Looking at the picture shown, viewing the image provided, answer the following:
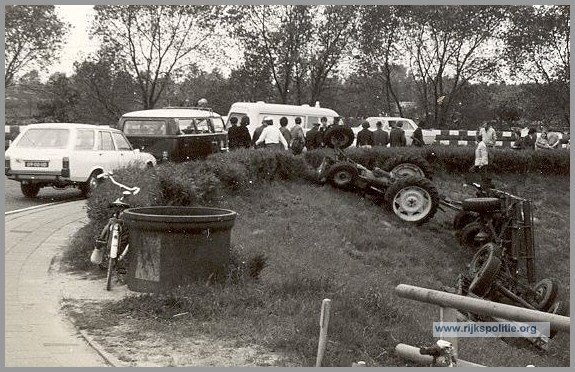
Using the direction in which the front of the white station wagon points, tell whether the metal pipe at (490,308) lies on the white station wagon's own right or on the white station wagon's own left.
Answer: on the white station wagon's own right

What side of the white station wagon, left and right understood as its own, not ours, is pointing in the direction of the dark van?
front

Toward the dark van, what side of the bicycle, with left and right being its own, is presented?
front

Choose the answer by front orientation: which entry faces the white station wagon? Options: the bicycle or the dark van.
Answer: the bicycle

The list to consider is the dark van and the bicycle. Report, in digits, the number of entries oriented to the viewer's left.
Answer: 0

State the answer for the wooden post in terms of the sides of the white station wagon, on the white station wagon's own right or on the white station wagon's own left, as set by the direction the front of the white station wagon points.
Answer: on the white station wagon's own right

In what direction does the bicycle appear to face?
away from the camera

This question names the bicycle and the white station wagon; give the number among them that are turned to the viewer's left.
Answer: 0

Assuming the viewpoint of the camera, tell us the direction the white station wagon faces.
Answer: facing away from the viewer and to the right of the viewer

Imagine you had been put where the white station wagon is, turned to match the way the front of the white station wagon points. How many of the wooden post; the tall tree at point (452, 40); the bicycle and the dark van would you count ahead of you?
2
